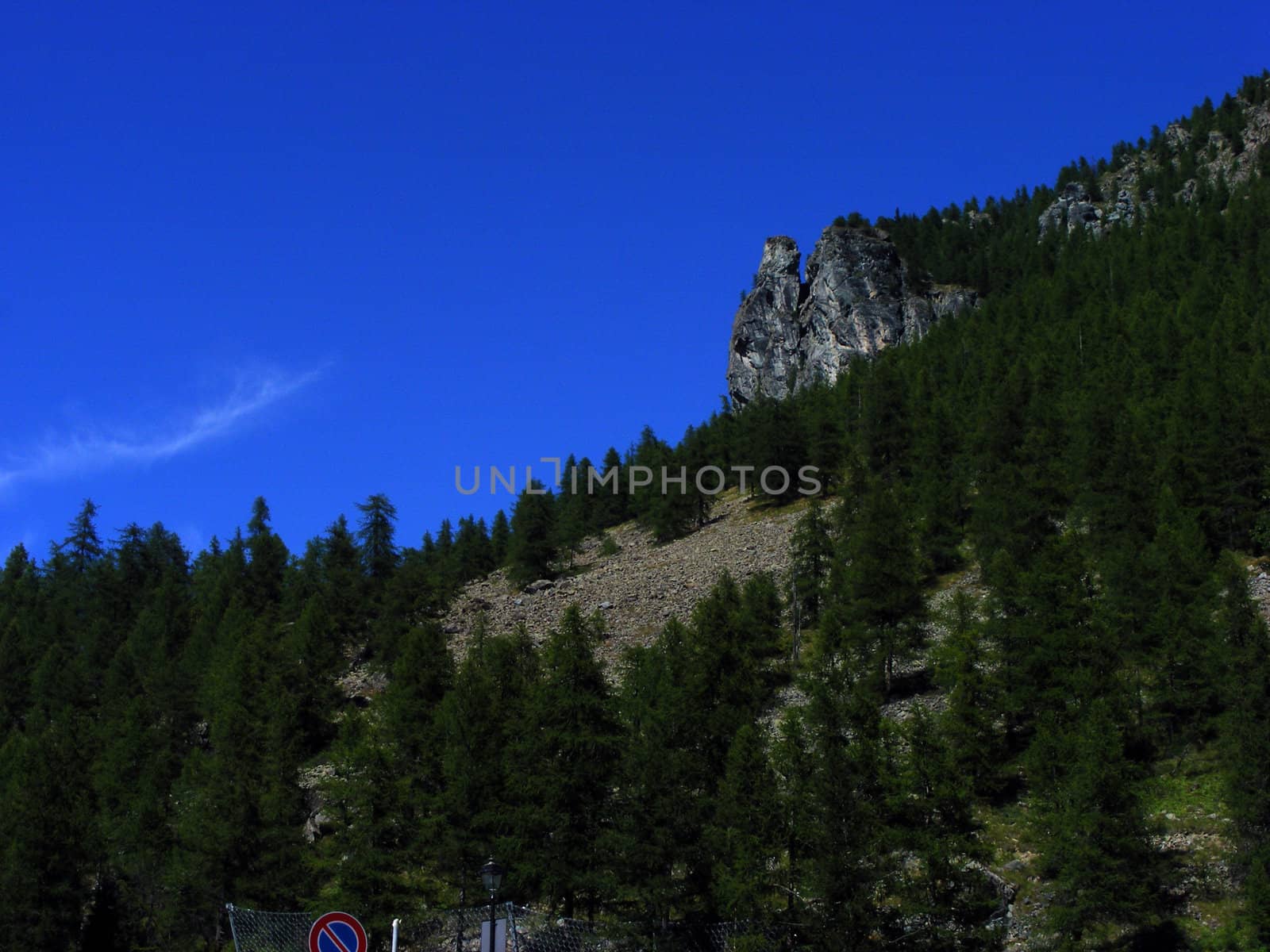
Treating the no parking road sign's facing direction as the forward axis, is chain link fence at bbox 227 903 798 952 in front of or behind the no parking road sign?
behind

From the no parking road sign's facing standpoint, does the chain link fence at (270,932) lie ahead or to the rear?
to the rear

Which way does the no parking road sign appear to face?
toward the camera
